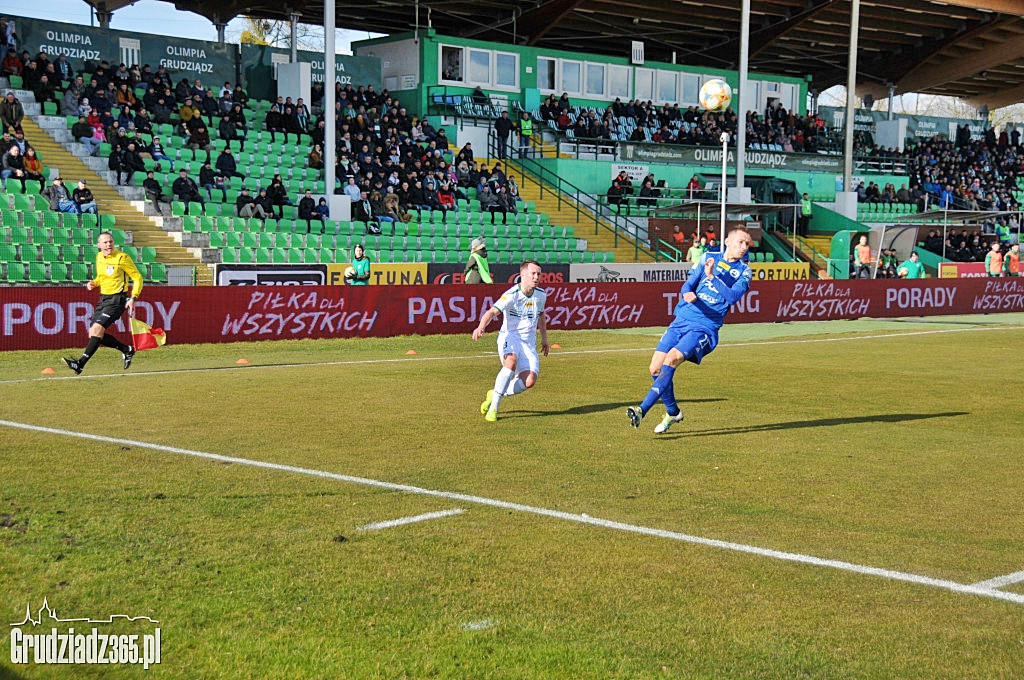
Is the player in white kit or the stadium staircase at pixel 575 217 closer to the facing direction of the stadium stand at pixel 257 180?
the player in white kit

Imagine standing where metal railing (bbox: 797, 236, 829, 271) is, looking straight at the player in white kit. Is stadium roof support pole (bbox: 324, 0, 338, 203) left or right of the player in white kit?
right

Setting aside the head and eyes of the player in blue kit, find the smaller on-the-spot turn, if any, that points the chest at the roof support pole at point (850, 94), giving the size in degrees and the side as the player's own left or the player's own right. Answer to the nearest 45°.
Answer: approximately 135° to the player's own right

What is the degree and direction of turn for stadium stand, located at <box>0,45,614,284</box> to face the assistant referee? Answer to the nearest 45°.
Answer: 0° — it already faces them

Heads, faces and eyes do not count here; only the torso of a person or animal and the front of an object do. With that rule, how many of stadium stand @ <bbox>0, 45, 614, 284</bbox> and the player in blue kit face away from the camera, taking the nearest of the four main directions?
0

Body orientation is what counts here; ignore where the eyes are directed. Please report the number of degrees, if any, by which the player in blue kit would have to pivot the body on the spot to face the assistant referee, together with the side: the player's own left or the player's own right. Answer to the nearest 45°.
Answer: approximately 90° to the player's own right

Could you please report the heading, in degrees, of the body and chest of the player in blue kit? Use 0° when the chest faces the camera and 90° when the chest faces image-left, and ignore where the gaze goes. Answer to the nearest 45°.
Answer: approximately 45°

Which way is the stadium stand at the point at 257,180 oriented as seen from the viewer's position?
toward the camera

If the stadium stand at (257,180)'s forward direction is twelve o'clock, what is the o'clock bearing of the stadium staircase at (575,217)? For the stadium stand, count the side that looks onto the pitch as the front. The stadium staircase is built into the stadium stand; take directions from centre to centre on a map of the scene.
The stadium staircase is roughly at 8 o'clock from the stadium stand.

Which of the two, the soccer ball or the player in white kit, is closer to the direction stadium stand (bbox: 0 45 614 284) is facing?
the player in white kit

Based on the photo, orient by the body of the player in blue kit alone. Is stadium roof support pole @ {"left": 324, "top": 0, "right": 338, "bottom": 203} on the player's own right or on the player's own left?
on the player's own right

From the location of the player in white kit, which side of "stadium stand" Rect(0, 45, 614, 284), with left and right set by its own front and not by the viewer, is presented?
front
